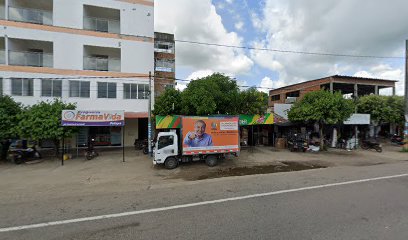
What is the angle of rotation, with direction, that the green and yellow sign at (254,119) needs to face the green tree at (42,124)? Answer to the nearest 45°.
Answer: approximately 45° to its right

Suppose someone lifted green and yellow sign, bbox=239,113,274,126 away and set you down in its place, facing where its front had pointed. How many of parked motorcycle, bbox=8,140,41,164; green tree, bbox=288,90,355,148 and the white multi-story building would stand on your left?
1

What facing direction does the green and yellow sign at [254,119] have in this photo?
toward the camera

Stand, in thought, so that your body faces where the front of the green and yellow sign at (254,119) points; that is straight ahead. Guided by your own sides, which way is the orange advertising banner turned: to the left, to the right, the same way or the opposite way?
the same way

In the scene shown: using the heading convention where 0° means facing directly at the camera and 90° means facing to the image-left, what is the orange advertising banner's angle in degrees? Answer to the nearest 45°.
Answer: approximately 0°

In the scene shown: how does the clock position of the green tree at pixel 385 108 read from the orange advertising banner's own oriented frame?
The green tree is roughly at 8 o'clock from the orange advertising banner.

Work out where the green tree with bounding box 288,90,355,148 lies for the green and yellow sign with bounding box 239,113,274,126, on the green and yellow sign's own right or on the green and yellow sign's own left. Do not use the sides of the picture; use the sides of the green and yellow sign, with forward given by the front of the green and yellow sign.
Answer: on the green and yellow sign's own left

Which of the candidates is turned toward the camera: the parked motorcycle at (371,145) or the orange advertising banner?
the orange advertising banner

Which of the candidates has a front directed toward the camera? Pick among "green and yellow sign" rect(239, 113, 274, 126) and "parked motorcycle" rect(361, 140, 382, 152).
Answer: the green and yellow sign
